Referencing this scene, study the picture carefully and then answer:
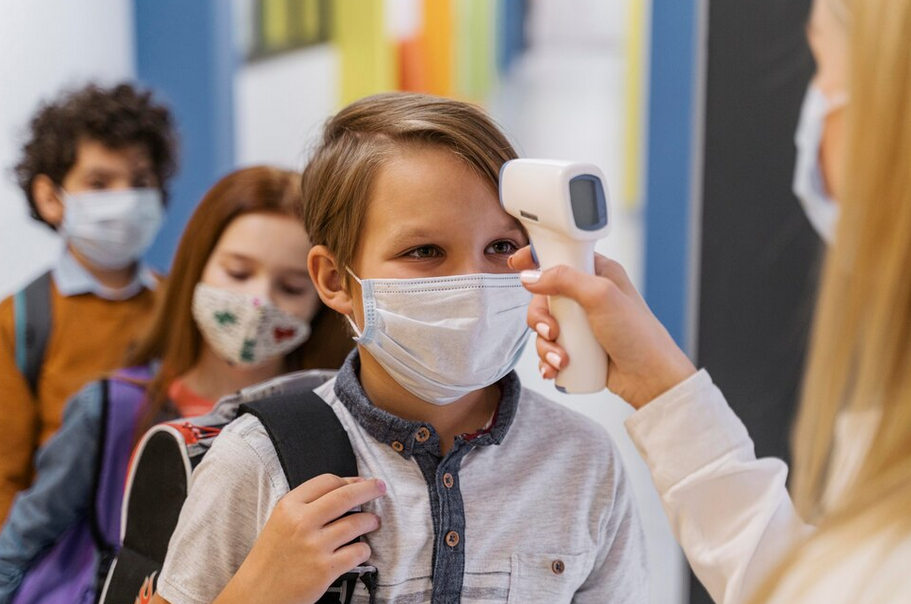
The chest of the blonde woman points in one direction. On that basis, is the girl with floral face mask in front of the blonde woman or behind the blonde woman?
in front

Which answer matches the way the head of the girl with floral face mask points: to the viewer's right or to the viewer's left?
to the viewer's right

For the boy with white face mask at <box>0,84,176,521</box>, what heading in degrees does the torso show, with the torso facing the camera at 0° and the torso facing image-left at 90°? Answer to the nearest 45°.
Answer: approximately 315°

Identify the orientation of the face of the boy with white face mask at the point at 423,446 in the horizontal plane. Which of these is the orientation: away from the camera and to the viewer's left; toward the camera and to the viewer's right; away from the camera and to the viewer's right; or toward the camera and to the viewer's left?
toward the camera and to the viewer's right

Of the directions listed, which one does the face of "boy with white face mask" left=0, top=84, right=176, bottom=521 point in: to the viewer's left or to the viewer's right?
to the viewer's right

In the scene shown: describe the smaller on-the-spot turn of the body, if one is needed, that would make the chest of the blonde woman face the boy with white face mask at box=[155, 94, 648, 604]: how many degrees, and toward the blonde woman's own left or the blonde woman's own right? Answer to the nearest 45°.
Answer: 0° — they already face them

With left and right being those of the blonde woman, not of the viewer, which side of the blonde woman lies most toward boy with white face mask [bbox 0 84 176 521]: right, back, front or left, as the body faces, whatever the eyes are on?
front

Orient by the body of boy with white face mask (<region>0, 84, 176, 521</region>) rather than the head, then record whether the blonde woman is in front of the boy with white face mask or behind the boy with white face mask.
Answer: in front

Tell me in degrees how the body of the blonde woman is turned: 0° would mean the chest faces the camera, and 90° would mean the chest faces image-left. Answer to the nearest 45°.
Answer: approximately 135°

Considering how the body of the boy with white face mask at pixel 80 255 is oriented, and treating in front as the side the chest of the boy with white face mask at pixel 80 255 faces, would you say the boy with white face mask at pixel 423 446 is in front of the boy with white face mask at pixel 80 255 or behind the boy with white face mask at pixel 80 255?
in front
